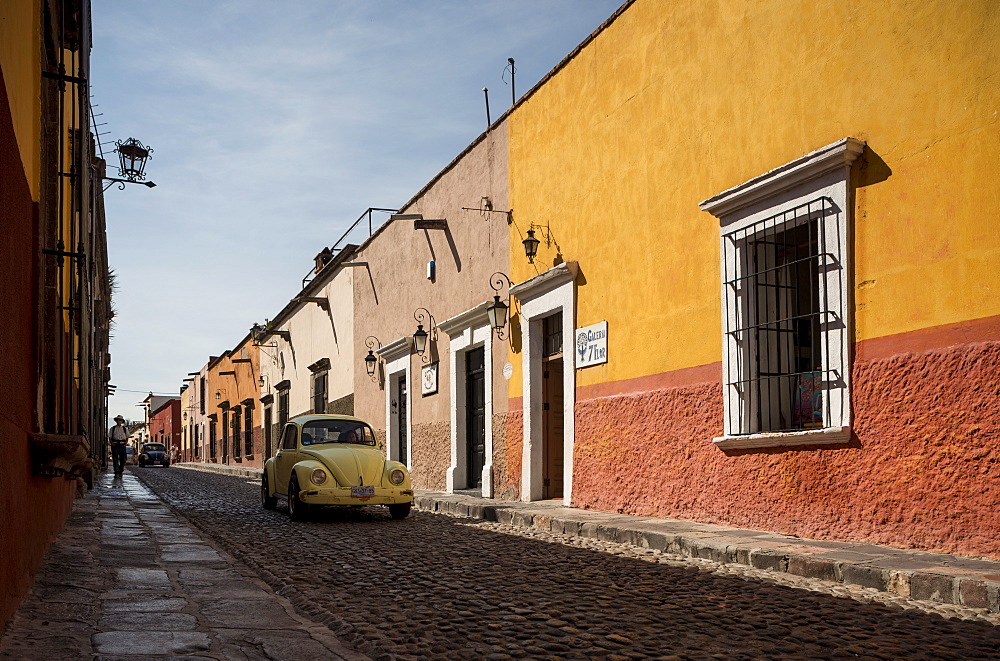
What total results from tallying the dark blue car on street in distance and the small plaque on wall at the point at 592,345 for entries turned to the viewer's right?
0

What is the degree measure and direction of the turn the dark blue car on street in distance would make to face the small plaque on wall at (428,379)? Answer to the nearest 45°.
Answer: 0° — it already faces it

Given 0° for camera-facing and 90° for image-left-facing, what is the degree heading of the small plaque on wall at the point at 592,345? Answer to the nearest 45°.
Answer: approximately 45°

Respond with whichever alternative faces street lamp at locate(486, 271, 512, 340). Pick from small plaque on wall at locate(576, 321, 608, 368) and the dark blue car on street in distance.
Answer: the dark blue car on street in distance

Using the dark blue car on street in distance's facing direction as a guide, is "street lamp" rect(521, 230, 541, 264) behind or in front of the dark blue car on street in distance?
in front

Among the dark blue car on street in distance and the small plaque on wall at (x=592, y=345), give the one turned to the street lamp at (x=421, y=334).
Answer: the dark blue car on street in distance

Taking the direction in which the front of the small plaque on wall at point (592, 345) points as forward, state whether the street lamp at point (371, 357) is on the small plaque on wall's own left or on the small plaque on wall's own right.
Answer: on the small plaque on wall's own right

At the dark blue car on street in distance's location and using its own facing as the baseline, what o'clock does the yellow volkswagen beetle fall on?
The yellow volkswagen beetle is roughly at 12 o'clock from the dark blue car on street in distance.

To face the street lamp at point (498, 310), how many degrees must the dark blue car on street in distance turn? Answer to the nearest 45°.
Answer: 0° — it already faces it

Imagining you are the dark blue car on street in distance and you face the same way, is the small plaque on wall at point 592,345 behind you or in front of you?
in front

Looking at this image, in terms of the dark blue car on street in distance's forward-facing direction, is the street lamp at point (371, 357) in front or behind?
in front

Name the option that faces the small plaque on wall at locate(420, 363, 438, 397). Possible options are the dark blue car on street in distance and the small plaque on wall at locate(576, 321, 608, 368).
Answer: the dark blue car on street in distance

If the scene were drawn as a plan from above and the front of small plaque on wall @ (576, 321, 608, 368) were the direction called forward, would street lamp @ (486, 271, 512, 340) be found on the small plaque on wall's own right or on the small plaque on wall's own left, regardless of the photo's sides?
on the small plaque on wall's own right
